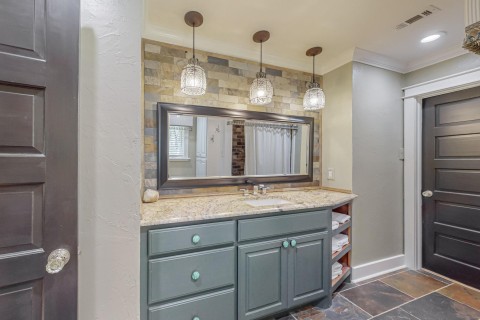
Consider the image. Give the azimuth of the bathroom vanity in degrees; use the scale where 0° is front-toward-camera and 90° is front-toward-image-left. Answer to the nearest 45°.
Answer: approximately 315°

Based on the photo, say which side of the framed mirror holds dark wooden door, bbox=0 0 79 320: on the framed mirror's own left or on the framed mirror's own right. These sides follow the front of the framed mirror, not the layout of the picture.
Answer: on the framed mirror's own right

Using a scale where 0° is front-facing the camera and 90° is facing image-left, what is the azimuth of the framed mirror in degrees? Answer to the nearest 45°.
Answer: approximately 315°
